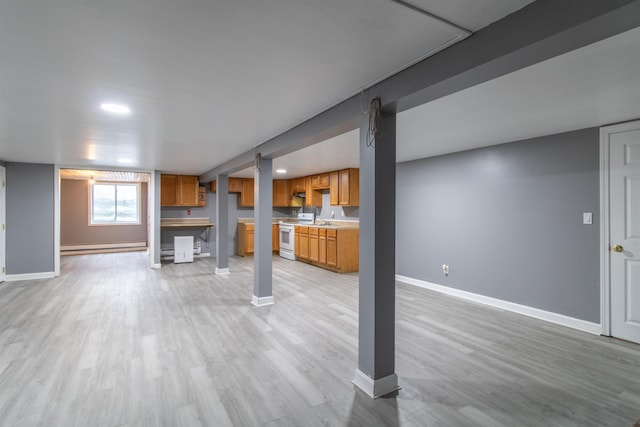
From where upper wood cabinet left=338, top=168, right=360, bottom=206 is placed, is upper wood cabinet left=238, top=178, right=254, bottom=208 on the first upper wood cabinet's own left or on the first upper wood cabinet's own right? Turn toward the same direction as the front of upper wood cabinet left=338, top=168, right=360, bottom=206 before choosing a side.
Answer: on the first upper wood cabinet's own right

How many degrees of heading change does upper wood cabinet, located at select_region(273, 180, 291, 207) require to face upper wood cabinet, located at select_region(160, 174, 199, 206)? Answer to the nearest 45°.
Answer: approximately 90° to its right

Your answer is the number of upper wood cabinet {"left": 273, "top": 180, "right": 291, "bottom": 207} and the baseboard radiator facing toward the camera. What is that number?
2

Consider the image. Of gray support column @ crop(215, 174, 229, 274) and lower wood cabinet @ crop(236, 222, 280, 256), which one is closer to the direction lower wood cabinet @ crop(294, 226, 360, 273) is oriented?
the gray support column

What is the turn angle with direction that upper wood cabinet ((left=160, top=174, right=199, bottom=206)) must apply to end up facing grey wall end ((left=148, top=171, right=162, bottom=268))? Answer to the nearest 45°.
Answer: approximately 45° to its right

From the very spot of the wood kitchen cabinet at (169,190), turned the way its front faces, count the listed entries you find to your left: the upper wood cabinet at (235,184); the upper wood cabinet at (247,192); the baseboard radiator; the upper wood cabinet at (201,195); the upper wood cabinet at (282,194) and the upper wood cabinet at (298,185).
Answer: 5

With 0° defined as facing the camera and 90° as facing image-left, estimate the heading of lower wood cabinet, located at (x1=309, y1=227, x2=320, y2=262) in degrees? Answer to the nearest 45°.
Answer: approximately 45°

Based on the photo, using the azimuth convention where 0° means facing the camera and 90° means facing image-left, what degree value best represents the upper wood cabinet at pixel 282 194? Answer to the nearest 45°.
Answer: approximately 0°
